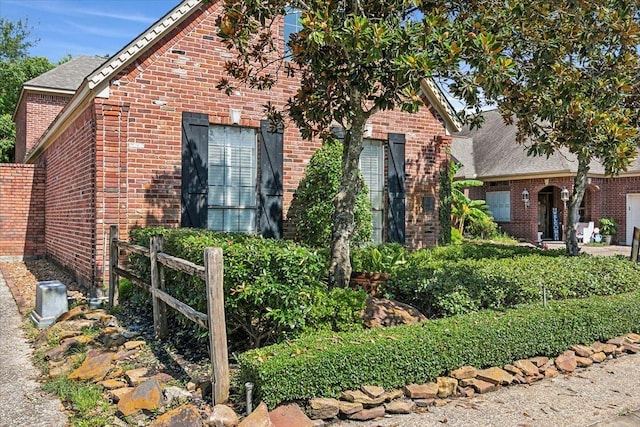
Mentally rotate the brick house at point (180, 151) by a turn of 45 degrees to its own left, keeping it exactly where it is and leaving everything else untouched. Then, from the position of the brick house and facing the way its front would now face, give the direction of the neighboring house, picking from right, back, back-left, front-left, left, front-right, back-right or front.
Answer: front-left

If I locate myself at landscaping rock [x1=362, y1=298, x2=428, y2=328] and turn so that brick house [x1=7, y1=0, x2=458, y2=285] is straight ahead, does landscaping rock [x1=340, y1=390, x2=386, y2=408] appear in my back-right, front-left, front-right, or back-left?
back-left

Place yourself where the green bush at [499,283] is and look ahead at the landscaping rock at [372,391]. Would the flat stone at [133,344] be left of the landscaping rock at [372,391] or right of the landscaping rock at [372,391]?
right

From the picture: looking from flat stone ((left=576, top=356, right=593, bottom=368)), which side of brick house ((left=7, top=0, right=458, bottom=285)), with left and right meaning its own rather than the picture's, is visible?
front

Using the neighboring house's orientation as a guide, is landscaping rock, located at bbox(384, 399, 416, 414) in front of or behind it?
in front

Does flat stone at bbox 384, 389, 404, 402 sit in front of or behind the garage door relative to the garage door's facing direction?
in front

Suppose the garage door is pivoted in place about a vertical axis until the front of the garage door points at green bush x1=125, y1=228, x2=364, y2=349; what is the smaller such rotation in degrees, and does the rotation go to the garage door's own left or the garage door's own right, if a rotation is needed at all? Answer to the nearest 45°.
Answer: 0° — it already faces it

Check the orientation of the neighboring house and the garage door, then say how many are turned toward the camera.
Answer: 2

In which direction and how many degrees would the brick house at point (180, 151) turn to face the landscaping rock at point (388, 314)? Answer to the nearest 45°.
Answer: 0° — it already faces it

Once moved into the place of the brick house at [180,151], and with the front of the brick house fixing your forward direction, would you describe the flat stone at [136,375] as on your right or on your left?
on your right

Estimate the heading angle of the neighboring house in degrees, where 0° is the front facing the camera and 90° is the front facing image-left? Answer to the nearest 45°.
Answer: approximately 0°

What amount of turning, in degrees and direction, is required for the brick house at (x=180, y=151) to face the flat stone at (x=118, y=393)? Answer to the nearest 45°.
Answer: approximately 45° to its right
